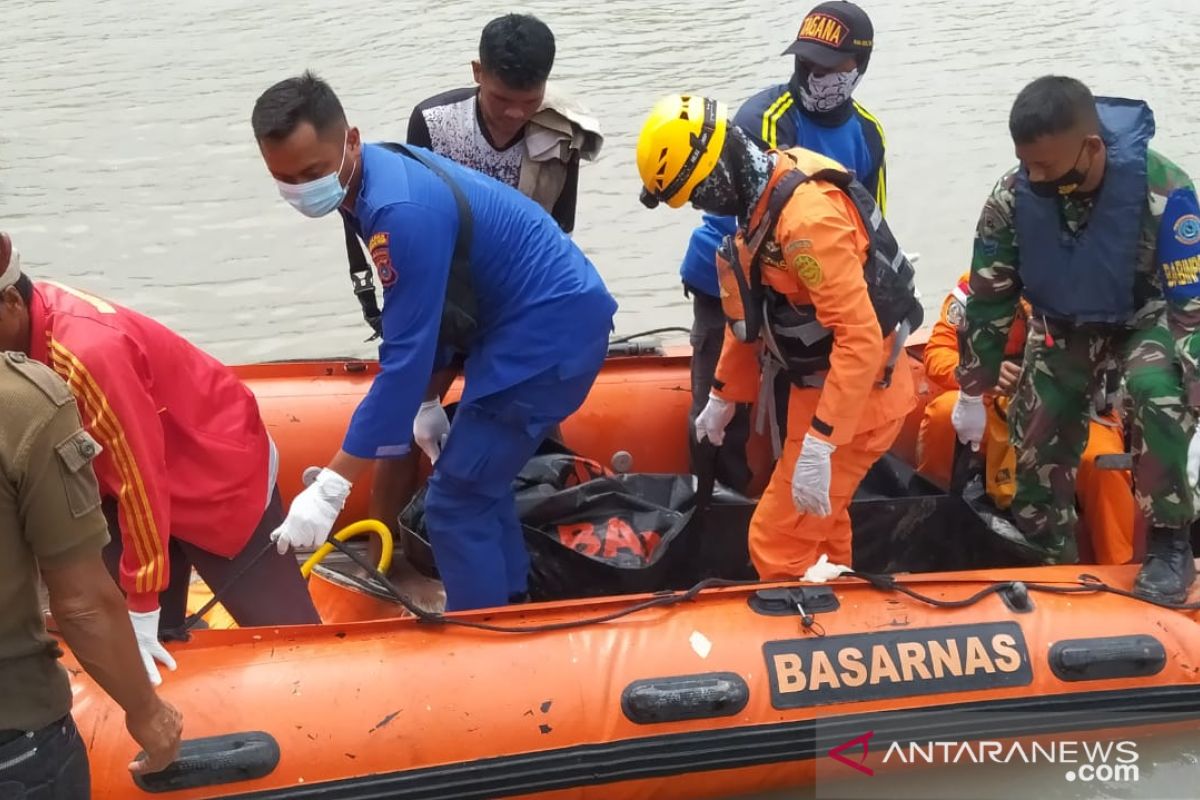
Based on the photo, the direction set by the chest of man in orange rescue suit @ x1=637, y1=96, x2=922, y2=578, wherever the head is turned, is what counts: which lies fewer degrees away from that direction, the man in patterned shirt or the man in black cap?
the man in patterned shirt

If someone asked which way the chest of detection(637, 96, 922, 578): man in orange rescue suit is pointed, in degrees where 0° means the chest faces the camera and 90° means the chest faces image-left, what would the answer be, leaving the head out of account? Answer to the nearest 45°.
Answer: approximately 90°

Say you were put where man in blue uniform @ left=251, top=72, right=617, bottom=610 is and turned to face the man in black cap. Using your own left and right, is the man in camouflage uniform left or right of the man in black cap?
right

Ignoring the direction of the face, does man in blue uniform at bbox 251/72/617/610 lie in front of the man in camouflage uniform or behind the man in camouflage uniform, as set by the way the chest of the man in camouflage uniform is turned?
in front

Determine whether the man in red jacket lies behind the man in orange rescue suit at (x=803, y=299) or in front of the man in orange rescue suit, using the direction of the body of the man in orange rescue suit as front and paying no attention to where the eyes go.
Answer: in front

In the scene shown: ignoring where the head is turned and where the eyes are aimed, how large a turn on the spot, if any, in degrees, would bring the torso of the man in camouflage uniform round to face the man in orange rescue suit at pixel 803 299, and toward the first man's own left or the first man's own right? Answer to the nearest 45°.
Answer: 0° — they already face them

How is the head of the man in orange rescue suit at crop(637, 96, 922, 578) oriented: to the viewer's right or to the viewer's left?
to the viewer's left
